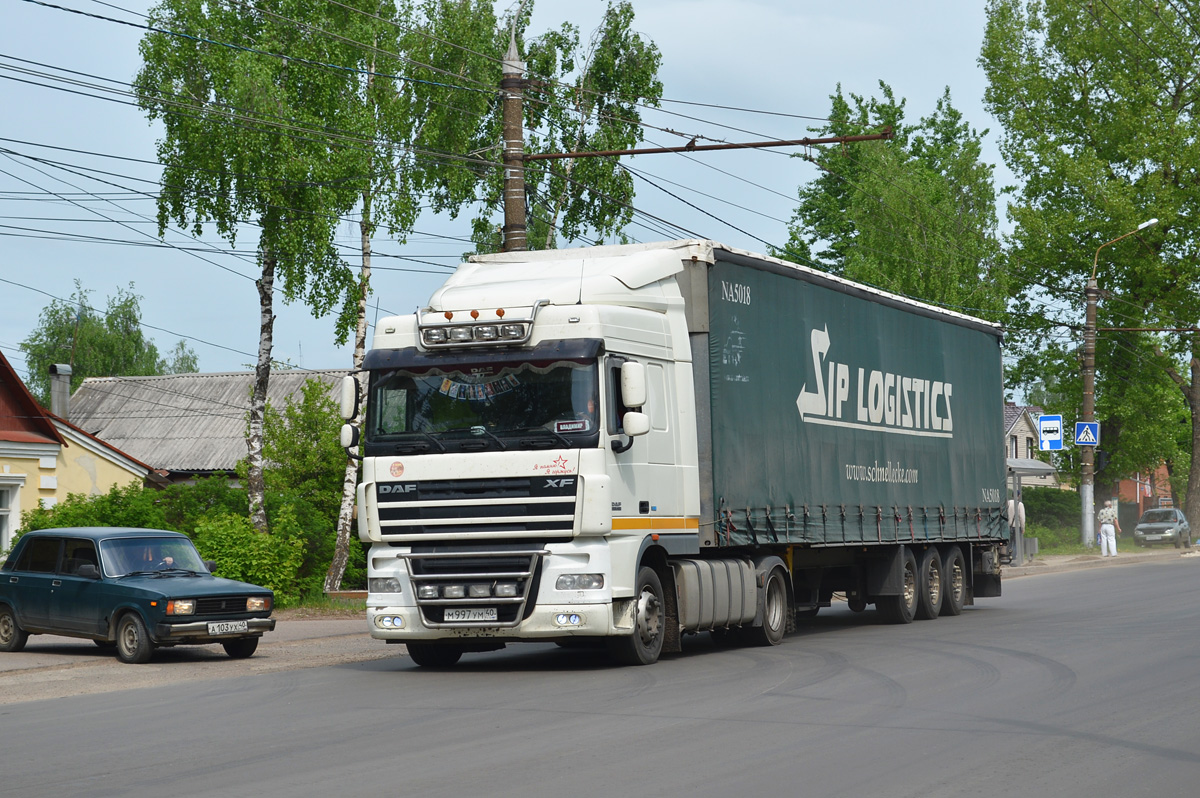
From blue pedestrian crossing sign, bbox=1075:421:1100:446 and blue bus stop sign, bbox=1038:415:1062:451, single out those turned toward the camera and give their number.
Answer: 2

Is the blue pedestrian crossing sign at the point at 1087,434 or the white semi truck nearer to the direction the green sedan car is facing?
the white semi truck

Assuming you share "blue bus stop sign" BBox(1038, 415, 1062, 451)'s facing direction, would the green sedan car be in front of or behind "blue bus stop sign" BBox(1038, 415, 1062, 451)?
in front

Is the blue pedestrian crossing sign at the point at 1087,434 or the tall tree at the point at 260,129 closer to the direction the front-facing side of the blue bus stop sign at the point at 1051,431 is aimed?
the tall tree

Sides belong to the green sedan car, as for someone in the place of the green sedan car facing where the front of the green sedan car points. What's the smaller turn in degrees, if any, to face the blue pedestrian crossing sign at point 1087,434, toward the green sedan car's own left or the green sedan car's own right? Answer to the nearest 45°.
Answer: approximately 90° to the green sedan car's own left

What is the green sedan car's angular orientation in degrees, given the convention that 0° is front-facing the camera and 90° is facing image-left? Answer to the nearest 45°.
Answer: approximately 315°

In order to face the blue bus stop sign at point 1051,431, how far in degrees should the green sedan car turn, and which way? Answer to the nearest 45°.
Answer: approximately 90° to its left

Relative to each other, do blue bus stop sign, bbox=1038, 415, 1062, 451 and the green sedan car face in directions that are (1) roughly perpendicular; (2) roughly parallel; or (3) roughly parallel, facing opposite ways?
roughly perpendicular

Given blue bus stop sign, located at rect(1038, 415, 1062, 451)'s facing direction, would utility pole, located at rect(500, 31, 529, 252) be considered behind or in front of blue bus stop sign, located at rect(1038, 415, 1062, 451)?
in front

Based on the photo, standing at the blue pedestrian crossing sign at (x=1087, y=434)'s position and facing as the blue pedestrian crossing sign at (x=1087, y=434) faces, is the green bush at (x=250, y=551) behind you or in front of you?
in front

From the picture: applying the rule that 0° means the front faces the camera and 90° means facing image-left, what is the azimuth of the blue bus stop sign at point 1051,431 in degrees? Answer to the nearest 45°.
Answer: approximately 0°
